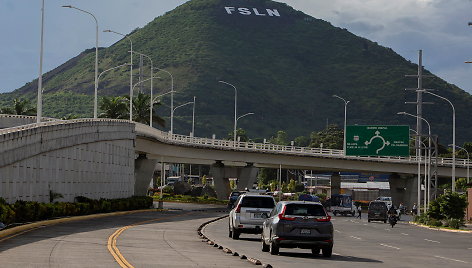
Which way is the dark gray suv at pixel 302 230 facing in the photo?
away from the camera

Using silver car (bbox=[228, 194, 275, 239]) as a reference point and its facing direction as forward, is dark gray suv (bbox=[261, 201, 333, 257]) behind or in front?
behind

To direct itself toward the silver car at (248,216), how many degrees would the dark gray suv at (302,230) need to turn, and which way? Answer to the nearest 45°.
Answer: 0° — it already faces it

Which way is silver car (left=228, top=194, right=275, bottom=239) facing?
away from the camera

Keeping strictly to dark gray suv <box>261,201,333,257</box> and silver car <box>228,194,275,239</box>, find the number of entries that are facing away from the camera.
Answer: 2

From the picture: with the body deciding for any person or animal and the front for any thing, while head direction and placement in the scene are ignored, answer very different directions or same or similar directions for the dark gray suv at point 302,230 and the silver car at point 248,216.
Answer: same or similar directions
